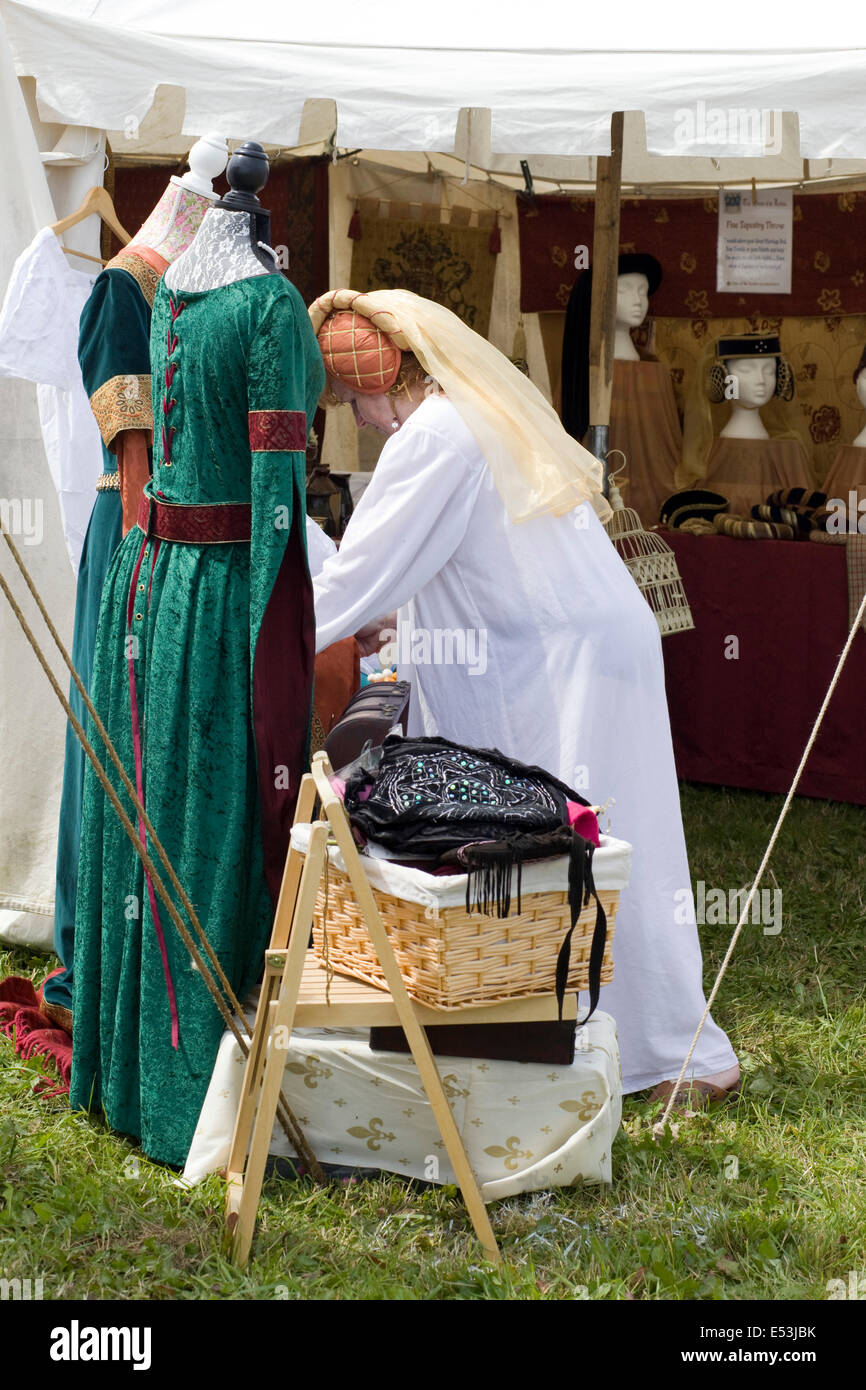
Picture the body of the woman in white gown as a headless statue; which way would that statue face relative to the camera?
to the viewer's left

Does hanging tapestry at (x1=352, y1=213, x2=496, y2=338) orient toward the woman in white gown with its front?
yes

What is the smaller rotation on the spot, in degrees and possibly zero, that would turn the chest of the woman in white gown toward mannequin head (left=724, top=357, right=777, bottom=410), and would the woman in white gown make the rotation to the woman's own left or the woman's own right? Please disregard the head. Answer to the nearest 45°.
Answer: approximately 90° to the woman's own right

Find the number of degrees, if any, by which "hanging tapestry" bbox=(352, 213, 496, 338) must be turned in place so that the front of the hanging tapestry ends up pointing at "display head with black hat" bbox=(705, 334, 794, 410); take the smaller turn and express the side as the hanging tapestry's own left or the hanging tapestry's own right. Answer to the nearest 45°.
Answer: approximately 90° to the hanging tapestry's own left

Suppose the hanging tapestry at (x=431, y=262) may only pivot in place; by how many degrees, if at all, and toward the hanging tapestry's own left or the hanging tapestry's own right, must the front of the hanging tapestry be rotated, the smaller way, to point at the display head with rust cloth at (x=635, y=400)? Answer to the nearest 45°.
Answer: approximately 90° to the hanging tapestry's own left

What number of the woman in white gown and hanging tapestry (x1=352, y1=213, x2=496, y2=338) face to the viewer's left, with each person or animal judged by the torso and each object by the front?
1

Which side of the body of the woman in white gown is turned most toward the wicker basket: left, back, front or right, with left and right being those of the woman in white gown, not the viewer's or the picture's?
left
